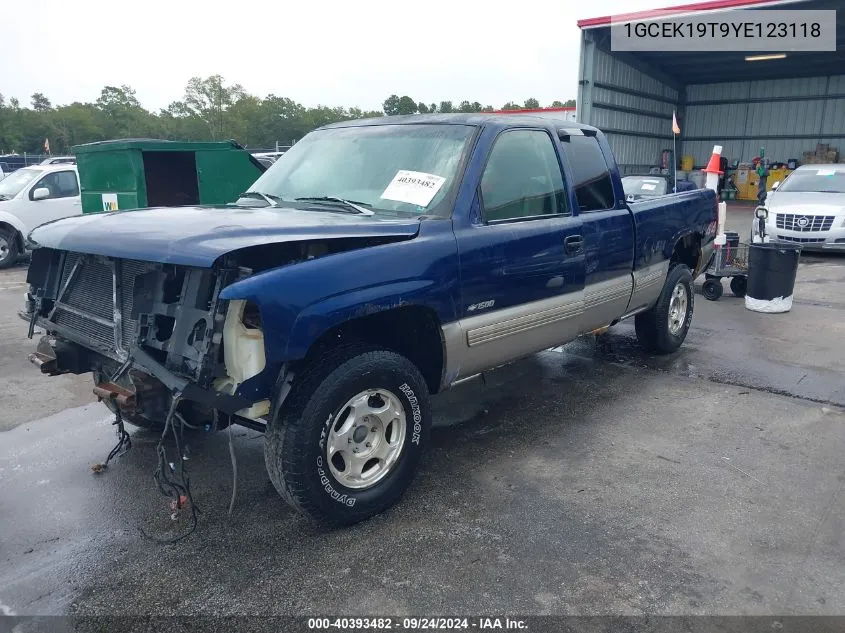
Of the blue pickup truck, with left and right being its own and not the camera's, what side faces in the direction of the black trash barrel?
back

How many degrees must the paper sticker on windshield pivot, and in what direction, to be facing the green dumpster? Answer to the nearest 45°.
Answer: approximately 90° to its right

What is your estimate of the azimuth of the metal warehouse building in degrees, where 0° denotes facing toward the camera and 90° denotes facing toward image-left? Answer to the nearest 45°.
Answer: approximately 0°

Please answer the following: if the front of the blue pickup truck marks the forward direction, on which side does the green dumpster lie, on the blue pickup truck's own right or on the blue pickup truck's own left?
on the blue pickup truck's own right

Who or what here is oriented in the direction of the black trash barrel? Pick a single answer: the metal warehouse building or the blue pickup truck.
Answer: the metal warehouse building

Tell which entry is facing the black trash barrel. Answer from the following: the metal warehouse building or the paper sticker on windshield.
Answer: the metal warehouse building

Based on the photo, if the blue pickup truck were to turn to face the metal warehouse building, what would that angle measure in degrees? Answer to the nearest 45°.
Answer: approximately 180°

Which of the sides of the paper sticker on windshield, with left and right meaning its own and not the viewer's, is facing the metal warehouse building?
back

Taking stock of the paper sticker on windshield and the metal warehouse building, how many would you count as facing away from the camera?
0

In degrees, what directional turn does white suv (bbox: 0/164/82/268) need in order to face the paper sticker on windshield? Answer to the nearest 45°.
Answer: approximately 45° to its left
